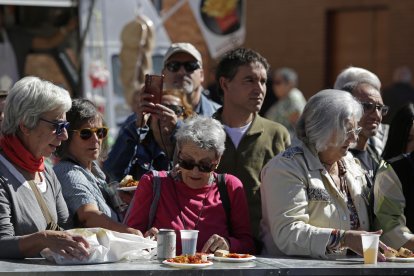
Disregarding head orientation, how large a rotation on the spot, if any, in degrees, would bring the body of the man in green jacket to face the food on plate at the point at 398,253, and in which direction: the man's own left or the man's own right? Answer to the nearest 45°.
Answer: approximately 45° to the man's own left

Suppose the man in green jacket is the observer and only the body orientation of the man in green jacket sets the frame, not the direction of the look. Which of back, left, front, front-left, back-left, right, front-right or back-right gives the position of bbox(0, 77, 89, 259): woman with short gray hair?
front-right

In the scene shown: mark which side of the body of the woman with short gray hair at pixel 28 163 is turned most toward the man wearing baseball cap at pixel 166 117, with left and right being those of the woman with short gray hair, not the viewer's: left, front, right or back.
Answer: left

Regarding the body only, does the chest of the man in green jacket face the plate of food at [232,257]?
yes

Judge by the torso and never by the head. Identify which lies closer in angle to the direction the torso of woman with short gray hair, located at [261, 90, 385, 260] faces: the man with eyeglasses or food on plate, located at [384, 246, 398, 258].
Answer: the food on plate

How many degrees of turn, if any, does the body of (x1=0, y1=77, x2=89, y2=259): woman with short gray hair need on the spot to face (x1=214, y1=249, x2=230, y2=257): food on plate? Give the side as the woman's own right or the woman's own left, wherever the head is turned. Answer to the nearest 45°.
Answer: approximately 45° to the woman's own left

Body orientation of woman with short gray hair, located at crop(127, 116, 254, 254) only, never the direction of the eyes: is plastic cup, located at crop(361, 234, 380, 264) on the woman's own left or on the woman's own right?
on the woman's own left

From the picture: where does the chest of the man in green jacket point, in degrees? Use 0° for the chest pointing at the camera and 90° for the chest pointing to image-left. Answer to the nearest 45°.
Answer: approximately 0°

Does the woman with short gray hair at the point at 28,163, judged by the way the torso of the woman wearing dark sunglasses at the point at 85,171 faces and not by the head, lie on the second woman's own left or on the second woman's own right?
on the second woman's own right

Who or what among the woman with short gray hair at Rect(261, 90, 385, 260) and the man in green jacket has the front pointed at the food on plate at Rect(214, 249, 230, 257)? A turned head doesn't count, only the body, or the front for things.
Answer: the man in green jacket

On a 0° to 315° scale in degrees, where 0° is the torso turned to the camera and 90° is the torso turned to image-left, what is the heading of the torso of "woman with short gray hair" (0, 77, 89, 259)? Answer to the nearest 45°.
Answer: approximately 315°

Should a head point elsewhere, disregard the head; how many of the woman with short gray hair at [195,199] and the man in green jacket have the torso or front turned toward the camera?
2
